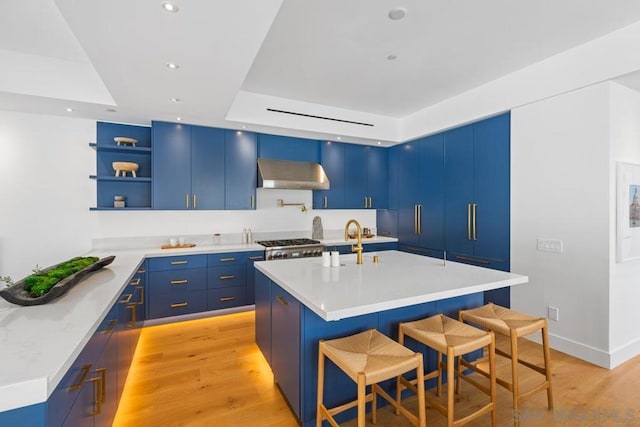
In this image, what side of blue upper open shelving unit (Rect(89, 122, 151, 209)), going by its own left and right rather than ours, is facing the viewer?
front

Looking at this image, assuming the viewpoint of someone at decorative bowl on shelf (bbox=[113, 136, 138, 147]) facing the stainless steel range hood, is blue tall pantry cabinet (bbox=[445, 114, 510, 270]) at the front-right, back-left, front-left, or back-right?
front-right

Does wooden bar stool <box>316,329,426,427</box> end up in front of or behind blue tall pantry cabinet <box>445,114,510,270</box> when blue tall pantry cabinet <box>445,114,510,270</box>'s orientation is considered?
in front

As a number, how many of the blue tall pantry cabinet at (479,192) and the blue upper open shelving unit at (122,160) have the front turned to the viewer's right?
0

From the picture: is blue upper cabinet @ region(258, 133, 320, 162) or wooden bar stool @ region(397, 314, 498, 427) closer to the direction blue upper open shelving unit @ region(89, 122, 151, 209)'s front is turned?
the wooden bar stool

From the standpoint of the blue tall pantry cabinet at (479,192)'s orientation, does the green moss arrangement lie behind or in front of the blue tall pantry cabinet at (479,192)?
in front

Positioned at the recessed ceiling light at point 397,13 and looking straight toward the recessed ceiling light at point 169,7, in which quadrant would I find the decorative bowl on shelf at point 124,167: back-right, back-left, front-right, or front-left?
front-right

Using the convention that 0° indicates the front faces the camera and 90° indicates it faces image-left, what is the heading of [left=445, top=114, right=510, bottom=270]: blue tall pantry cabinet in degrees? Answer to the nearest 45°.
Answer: approximately 45°

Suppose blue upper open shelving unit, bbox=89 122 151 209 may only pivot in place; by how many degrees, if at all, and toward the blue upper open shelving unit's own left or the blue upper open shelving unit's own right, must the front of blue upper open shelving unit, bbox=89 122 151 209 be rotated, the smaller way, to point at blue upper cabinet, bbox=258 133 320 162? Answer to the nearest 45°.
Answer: approximately 90° to the blue upper open shelving unit's own left

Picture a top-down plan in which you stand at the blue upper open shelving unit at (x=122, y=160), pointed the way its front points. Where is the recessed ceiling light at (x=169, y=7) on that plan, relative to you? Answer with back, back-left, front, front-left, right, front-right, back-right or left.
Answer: front

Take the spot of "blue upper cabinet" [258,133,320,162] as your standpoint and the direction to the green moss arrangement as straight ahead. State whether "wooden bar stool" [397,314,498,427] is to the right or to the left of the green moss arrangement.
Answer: left

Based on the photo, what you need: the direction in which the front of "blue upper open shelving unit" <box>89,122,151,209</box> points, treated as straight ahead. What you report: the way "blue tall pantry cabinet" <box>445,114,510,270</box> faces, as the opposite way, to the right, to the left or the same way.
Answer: to the right
